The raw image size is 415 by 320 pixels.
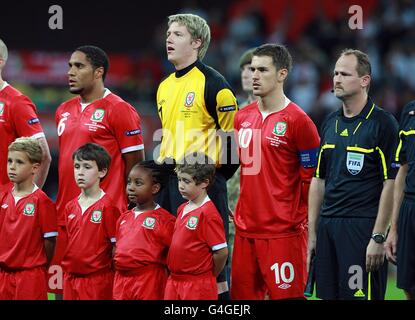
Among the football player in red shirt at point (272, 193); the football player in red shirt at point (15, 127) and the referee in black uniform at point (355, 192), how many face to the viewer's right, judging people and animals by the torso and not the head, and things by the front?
0

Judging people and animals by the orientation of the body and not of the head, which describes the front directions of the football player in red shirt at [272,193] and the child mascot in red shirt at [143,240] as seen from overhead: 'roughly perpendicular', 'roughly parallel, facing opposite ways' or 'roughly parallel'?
roughly parallel

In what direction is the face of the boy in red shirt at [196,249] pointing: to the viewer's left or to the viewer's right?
to the viewer's left

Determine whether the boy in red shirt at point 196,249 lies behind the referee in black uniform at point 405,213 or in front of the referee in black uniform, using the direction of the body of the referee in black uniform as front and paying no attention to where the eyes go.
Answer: in front

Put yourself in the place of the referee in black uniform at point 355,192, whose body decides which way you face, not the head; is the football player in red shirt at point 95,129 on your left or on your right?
on your right

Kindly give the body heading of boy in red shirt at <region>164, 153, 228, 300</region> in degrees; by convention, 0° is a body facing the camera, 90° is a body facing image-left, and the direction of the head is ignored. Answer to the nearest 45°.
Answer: approximately 45°

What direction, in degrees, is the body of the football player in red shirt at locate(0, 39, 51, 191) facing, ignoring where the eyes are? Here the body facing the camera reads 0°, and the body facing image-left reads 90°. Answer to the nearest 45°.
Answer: approximately 45°

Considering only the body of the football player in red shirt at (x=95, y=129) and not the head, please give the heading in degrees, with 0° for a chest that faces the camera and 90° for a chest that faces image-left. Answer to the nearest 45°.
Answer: approximately 45°

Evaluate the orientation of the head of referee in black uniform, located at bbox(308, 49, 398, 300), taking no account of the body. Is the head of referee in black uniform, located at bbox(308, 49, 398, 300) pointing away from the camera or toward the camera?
toward the camera

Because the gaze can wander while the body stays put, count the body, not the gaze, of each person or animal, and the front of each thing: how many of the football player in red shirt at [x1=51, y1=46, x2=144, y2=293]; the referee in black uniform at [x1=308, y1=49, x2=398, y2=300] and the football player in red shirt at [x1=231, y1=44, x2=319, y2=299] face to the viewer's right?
0

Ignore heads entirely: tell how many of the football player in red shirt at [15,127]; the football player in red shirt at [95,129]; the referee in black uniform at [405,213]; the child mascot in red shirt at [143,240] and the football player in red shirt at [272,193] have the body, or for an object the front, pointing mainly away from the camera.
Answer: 0

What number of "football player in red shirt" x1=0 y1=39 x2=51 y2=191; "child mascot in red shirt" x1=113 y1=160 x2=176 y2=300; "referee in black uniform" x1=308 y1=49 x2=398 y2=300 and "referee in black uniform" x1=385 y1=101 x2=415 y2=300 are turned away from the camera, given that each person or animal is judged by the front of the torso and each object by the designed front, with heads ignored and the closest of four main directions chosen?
0

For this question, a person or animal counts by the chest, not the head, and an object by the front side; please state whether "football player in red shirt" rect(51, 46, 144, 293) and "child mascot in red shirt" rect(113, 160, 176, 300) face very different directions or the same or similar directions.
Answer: same or similar directions

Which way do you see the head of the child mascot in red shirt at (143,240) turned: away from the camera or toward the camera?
toward the camera

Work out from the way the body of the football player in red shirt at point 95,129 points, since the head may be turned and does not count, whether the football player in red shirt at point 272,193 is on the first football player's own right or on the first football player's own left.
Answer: on the first football player's own left

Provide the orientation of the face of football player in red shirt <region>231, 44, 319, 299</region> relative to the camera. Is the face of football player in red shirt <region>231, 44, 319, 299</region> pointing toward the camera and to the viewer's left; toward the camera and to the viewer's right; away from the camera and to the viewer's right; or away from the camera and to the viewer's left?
toward the camera and to the viewer's left

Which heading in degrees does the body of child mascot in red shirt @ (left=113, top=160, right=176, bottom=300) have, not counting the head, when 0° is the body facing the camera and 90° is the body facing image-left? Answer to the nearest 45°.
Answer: approximately 45°

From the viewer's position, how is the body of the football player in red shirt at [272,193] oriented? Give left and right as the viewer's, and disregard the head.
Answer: facing the viewer and to the left of the viewer
